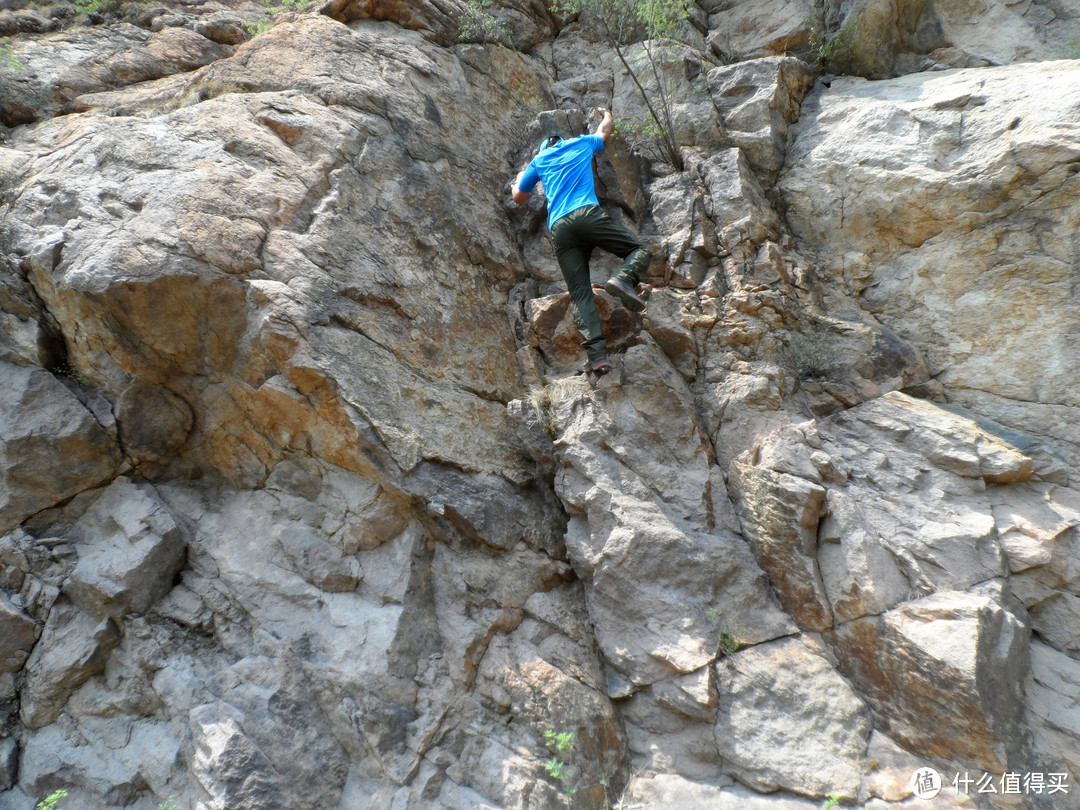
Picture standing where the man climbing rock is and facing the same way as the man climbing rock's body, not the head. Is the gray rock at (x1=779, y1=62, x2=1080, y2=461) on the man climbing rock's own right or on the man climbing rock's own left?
on the man climbing rock's own right

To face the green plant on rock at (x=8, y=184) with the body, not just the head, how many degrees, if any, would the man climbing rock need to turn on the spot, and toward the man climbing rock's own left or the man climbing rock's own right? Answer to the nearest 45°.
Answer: approximately 90° to the man climbing rock's own left

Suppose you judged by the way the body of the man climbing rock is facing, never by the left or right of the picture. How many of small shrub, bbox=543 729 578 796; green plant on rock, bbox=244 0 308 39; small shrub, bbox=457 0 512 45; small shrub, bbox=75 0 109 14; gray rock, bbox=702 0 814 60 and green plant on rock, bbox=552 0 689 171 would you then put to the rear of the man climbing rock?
1

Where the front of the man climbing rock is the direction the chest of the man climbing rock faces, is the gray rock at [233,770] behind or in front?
behind

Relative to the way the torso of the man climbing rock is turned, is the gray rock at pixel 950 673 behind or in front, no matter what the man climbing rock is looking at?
behind

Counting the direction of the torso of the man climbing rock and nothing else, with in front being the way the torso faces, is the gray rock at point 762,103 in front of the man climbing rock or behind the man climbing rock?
in front

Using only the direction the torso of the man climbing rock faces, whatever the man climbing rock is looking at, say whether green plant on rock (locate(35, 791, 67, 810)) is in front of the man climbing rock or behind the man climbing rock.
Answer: behind

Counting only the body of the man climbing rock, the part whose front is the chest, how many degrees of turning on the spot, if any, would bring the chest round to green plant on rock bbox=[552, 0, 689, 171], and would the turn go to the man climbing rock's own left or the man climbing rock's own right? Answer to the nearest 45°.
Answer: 0° — they already face it

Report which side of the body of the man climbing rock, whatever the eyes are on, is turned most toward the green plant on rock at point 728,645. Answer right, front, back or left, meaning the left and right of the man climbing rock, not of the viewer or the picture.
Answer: back

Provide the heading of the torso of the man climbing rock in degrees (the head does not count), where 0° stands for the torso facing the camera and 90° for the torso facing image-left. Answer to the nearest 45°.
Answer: approximately 180°

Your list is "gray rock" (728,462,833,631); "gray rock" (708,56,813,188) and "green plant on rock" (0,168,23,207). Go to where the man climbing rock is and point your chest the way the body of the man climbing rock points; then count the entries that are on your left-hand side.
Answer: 1

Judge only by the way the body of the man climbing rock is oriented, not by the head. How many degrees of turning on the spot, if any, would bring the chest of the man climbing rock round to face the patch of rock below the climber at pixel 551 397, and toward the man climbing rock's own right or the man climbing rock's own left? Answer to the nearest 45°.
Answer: approximately 180°

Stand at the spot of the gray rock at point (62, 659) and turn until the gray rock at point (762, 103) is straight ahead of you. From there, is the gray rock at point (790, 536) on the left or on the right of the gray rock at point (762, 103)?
right
